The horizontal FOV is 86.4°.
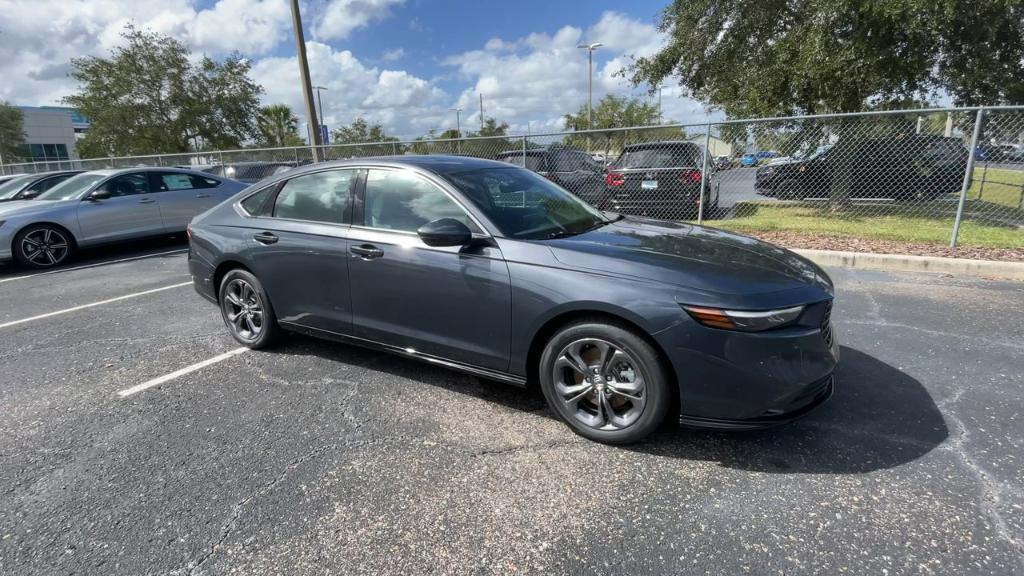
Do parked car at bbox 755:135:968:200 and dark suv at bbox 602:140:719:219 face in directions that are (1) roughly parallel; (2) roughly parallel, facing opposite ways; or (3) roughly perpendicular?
roughly perpendicular

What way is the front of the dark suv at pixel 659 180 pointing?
away from the camera

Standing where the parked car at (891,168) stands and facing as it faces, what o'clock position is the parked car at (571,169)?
the parked car at (571,169) is roughly at 11 o'clock from the parked car at (891,168).

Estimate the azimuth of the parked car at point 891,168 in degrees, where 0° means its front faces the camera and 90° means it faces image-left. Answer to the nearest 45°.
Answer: approximately 90°

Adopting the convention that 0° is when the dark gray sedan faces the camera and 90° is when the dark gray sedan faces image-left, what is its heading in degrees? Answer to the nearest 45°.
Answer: approximately 315°

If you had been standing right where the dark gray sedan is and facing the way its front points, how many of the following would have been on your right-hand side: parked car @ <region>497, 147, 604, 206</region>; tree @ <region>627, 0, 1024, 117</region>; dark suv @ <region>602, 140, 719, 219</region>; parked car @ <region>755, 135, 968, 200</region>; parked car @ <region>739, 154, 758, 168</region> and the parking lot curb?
0

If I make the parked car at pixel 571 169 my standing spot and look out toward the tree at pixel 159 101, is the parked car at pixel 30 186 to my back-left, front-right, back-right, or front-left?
front-left

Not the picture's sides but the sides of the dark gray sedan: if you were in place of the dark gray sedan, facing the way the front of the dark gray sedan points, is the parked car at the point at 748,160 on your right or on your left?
on your left

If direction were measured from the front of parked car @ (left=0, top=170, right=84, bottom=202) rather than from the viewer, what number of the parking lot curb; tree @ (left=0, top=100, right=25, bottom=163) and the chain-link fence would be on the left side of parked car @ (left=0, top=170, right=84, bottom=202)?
2

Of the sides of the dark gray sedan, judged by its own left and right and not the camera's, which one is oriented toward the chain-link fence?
left

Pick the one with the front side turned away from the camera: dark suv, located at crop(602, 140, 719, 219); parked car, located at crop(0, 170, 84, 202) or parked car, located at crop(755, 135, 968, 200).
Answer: the dark suv

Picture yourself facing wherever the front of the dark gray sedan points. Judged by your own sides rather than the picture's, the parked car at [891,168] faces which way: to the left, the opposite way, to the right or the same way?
the opposite way

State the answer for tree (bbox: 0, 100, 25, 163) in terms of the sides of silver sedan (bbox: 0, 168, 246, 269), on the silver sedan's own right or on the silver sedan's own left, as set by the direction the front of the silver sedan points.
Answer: on the silver sedan's own right

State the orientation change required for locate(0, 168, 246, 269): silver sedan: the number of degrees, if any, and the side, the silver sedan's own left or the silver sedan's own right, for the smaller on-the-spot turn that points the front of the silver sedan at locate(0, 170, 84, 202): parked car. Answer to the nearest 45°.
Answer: approximately 90° to the silver sedan's own right

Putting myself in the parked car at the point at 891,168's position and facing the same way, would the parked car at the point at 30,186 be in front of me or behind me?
in front

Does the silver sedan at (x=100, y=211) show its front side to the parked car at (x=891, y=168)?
no

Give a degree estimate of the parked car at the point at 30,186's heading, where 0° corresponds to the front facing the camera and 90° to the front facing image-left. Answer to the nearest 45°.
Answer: approximately 45°

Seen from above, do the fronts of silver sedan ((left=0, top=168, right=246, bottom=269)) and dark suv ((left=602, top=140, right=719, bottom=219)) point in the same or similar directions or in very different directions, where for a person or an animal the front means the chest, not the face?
very different directions
